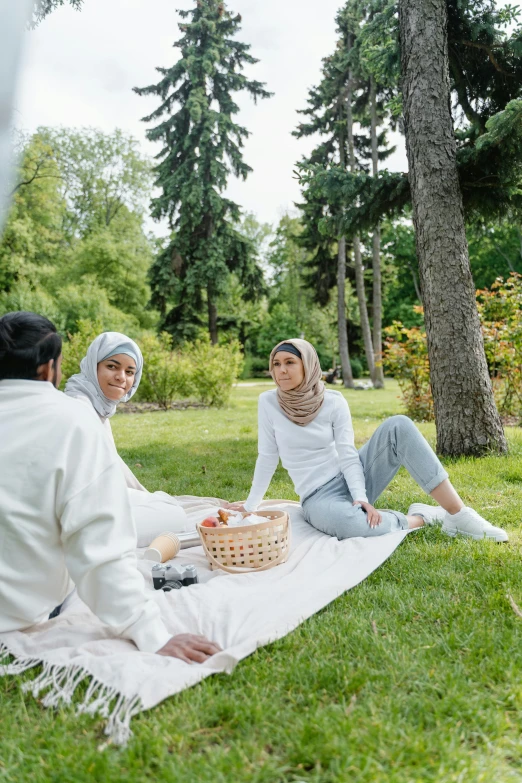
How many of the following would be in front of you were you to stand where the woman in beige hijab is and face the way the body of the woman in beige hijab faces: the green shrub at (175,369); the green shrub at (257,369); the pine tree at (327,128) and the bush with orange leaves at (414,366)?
0

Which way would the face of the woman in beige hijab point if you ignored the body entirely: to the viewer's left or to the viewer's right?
to the viewer's left

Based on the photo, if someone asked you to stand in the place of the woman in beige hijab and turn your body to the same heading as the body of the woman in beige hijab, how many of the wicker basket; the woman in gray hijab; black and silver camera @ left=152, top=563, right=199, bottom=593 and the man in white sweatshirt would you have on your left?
0

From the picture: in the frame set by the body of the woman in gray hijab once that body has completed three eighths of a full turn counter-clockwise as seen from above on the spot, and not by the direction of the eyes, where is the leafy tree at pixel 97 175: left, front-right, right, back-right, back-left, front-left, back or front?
front

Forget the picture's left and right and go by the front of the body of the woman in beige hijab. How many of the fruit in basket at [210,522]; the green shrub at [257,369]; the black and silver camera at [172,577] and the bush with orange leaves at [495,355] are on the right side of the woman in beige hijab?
2

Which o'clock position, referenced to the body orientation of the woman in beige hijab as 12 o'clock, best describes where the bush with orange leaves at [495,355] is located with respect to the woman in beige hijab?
The bush with orange leaves is roughly at 8 o'clock from the woman in beige hijab.

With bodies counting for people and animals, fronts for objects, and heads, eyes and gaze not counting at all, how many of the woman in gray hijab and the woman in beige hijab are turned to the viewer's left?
0

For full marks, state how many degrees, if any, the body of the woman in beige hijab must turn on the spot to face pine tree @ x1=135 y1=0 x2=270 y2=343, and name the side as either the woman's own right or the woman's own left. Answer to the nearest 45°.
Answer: approximately 135° to the woman's own left

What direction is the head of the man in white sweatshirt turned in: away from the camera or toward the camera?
away from the camera

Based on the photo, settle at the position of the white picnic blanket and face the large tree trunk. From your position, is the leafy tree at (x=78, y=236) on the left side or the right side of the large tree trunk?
left

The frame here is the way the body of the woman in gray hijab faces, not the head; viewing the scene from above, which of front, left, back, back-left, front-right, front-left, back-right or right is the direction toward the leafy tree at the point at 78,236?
back-left

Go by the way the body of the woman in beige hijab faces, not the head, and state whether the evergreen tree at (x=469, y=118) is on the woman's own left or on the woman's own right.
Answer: on the woman's own left

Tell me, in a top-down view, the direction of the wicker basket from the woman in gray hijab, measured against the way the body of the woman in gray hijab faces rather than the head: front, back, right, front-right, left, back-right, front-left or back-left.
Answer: front

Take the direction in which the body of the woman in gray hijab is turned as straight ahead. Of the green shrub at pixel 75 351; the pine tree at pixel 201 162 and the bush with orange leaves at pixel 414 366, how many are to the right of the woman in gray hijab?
0

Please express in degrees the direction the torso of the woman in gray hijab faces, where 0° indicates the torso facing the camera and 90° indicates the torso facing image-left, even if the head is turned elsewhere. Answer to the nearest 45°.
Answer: approximately 315°

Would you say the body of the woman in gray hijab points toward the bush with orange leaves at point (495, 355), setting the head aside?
no

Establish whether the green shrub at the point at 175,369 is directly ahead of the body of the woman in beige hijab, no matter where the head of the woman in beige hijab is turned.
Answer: no
